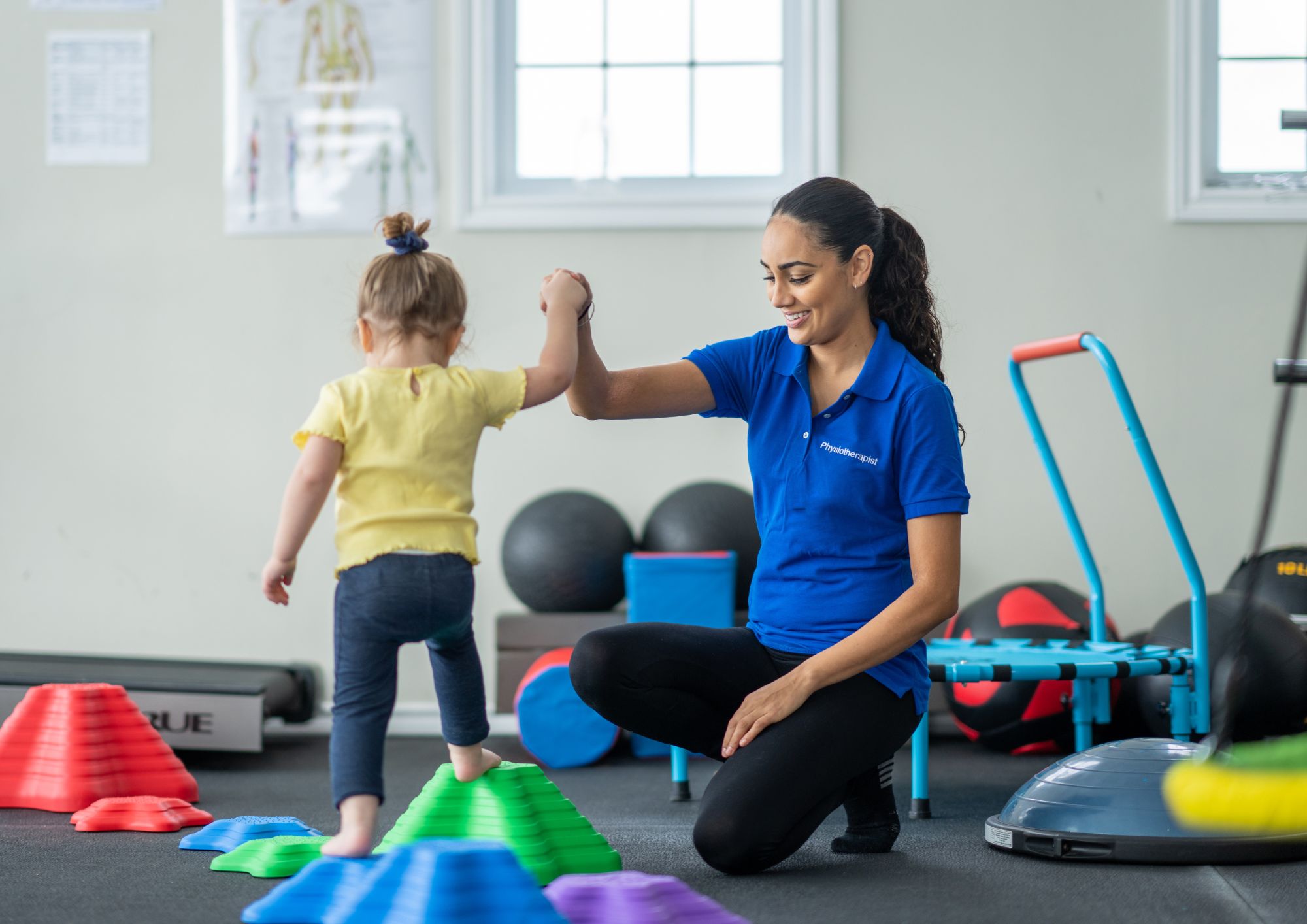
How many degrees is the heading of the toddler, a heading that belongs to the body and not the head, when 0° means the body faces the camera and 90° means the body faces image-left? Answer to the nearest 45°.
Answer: approximately 180°

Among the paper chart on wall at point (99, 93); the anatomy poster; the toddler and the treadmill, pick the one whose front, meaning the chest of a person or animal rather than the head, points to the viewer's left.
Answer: the treadmill

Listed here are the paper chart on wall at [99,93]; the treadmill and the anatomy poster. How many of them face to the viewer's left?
1

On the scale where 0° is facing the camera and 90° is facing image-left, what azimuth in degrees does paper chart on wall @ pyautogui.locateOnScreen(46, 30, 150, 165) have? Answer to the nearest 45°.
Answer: approximately 0°

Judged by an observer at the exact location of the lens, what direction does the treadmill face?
facing to the left of the viewer

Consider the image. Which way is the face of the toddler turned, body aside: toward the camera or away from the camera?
away from the camera

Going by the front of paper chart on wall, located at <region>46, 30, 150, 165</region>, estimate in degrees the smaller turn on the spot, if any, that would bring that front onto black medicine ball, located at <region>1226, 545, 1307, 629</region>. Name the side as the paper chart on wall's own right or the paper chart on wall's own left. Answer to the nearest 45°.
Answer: approximately 45° to the paper chart on wall's own left

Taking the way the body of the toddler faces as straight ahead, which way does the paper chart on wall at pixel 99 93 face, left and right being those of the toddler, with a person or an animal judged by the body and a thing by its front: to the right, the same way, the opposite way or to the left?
the opposite way
